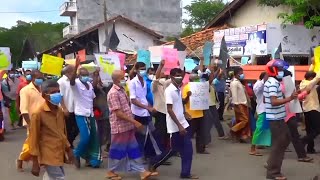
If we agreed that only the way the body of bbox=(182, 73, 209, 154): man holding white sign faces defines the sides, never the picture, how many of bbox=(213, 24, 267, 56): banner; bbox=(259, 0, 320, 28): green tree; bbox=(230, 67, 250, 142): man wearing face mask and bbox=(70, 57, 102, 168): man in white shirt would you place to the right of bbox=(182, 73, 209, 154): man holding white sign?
1

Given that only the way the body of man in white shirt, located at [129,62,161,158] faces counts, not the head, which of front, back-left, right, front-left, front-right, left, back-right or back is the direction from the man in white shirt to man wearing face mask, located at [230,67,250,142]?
left

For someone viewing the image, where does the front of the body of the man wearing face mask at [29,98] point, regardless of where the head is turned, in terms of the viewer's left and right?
facing the viewer and to the right of the viewer

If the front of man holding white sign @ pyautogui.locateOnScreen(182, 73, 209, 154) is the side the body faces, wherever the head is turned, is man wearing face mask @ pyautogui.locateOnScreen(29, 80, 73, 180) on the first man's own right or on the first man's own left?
on the first man's own right

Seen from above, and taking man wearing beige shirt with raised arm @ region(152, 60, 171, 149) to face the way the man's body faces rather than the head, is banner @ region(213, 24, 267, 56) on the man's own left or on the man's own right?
on the man's own left
